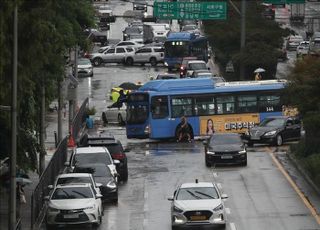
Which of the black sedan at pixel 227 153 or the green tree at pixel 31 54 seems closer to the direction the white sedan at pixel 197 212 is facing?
the green tree

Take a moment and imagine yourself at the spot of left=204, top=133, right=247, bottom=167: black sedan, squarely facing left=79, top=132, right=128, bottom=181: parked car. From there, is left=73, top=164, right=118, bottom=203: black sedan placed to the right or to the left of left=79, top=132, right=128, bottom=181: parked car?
left

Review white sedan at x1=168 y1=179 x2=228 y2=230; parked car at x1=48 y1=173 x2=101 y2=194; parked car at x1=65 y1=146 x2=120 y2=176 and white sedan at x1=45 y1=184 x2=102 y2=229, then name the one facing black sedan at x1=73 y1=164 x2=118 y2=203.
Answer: parked car at x1=65 y1=146 x2=120 y2=176

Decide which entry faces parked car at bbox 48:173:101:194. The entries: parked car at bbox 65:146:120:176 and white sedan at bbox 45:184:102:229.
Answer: parked car at bbox 65:146:120:176

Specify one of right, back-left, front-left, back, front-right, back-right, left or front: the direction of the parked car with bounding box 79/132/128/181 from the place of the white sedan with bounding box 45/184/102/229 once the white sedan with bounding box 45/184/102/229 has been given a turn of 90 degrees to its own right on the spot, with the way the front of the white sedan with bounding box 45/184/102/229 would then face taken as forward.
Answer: right

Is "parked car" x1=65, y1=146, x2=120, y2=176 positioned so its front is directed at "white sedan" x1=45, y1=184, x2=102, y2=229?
yes

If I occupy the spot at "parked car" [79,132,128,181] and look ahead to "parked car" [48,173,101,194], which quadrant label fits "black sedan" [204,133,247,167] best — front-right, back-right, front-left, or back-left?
back-left

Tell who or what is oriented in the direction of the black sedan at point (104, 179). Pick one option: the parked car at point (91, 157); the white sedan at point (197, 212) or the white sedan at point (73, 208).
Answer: the parked car

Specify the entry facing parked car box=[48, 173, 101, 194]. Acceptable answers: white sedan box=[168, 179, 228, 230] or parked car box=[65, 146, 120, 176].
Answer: parked car box=[65, 146, 120, 176]

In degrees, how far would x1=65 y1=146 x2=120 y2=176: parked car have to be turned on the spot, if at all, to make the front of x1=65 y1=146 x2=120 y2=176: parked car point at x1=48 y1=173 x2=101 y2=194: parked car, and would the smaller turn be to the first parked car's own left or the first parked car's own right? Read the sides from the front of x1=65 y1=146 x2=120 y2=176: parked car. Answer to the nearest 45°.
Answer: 0° — it already faces it
